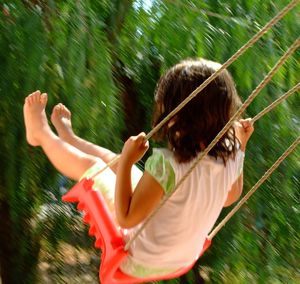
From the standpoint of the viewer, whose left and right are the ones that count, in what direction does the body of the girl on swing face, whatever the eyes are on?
facing away from the viewer and to the left of the viewer
